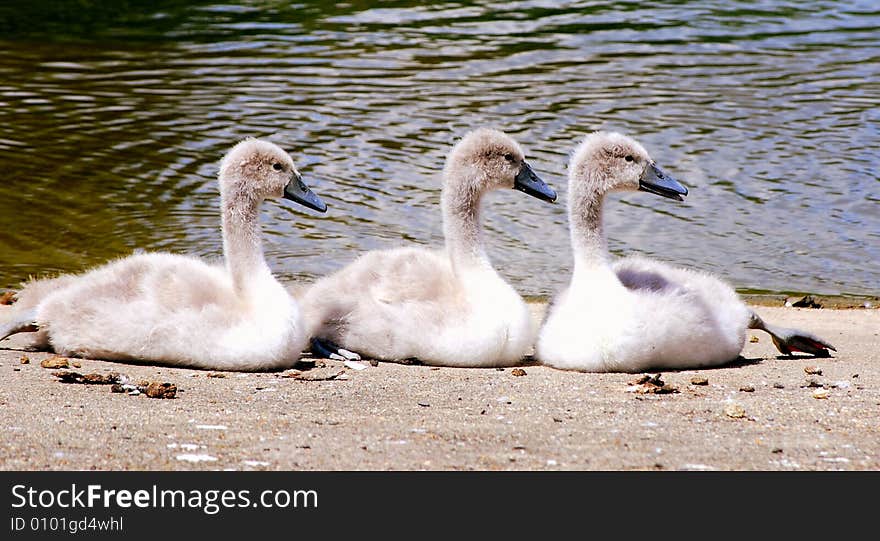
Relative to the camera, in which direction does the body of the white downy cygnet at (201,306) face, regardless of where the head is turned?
to the viewer's right

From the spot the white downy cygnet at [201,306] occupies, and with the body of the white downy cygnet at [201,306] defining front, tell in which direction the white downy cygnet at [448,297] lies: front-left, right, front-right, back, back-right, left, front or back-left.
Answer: front

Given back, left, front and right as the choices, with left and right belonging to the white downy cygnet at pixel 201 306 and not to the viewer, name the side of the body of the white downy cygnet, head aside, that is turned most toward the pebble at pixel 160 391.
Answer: right

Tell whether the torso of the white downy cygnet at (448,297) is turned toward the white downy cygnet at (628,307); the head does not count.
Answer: yes

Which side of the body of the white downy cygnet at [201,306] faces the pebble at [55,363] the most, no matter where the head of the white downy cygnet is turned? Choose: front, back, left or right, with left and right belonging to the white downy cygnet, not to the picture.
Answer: back

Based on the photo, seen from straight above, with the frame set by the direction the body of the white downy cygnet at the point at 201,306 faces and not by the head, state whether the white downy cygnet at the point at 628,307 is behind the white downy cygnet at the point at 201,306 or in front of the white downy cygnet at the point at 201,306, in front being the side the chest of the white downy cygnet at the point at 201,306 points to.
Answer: in front

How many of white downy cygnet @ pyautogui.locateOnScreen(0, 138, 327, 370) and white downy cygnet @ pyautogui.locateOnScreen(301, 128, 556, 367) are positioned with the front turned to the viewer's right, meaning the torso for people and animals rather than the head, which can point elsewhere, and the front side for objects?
2

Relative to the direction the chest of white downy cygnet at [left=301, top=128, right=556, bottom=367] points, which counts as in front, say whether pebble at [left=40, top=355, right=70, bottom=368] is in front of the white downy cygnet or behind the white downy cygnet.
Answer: behind

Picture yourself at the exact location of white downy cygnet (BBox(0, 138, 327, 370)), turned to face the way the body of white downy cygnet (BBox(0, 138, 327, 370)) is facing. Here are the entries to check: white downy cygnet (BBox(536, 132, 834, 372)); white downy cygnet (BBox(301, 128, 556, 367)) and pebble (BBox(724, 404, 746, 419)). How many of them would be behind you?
0

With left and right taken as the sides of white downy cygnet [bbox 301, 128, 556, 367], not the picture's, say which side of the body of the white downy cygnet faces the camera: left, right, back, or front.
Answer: right
